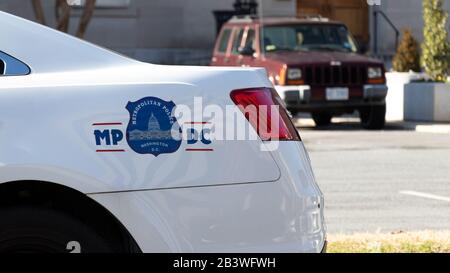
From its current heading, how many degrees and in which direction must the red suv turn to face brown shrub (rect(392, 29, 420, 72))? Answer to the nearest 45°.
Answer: approximately 90° to its left

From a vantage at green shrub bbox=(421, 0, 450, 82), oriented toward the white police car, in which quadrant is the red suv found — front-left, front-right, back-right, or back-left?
front-right

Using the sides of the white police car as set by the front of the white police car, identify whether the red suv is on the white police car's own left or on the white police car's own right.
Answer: on the white police car's own right

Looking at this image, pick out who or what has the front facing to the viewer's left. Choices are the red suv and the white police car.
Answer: the white police car

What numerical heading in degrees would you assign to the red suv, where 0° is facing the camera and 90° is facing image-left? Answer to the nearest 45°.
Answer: approximately 315°

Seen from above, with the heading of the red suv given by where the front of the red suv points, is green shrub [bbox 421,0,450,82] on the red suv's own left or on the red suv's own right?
on the red suv's own left

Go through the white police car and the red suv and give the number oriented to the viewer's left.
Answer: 1

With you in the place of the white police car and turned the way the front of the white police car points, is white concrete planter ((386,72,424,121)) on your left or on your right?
on your right

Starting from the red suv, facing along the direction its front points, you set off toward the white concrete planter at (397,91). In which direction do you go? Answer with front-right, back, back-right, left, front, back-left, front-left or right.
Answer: left

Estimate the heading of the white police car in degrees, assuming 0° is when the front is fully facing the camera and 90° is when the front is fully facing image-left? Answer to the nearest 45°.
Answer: approximately 90°

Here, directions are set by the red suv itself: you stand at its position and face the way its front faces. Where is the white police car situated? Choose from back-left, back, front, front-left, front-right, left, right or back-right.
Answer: front-right
